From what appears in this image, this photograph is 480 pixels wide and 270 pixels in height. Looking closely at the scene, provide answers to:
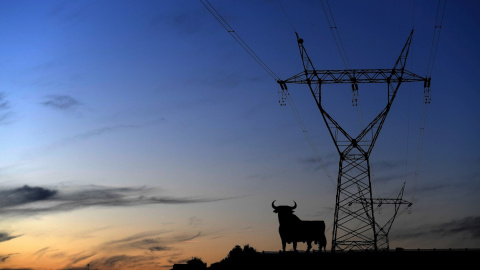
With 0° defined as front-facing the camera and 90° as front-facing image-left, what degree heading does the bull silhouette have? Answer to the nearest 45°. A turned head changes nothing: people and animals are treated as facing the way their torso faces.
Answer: approximately 90°

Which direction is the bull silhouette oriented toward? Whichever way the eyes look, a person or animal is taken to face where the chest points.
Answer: to the viewer's left
